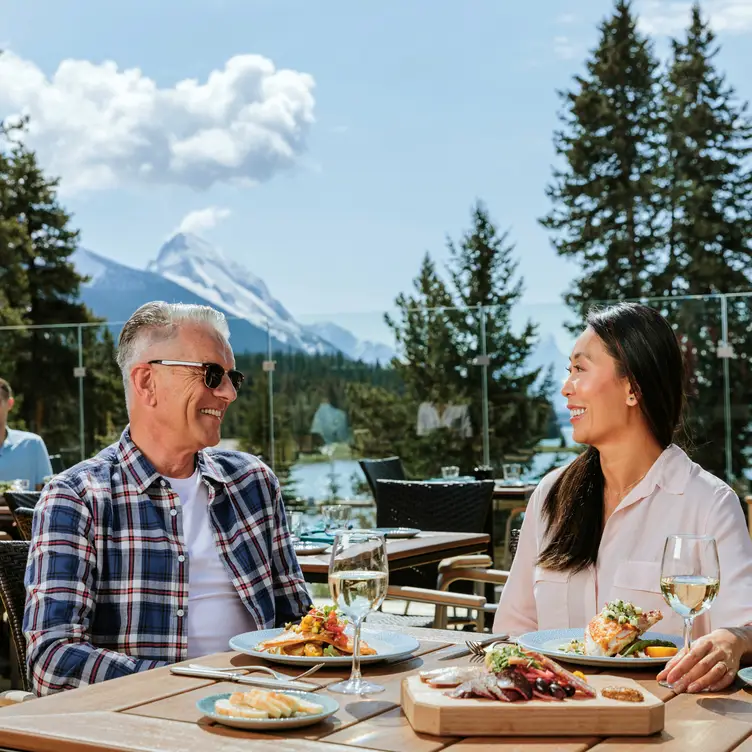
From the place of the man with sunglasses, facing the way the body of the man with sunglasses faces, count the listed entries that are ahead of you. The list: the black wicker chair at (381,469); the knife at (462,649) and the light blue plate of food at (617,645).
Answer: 2

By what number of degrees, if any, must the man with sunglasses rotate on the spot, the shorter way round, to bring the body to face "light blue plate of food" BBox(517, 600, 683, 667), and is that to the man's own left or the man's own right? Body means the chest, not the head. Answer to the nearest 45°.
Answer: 0° — they already face it

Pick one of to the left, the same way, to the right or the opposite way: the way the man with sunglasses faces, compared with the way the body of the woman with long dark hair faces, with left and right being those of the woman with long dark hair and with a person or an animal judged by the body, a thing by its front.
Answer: to the left

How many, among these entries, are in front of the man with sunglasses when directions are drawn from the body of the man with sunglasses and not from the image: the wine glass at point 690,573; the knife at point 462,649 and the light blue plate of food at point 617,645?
3

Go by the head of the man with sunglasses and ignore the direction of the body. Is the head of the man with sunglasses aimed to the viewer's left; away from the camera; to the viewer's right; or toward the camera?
to the viewer's right

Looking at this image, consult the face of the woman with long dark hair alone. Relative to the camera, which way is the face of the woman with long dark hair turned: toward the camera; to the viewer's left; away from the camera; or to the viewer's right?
to the viewer's left

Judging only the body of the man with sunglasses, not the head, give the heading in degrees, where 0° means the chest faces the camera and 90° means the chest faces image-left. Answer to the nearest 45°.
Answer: approximately 315°

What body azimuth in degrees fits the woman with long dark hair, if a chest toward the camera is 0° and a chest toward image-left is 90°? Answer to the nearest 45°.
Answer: approximately 45°

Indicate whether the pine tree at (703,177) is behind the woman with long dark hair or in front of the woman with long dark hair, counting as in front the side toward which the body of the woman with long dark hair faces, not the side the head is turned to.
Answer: behind

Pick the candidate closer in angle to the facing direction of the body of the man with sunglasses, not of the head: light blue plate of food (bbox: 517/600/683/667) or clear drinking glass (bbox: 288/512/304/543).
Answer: the light blue plate of food

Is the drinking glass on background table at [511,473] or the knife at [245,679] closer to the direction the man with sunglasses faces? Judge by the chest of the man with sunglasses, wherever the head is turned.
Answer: the knife

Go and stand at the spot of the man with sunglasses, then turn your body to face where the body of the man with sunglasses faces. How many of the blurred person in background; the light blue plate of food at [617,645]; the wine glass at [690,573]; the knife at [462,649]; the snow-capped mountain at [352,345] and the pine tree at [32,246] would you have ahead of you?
3

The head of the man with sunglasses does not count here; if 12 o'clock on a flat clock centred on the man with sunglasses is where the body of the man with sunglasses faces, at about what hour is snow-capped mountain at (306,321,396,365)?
The snow-capped mountain is roughly at 8 o'clock from the man with sunglasses.

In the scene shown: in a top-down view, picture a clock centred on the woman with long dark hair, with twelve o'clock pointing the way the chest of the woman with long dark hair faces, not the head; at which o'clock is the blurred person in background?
The blurred person in background is roughly at 3 o'clock from the woman with long dark hair.
